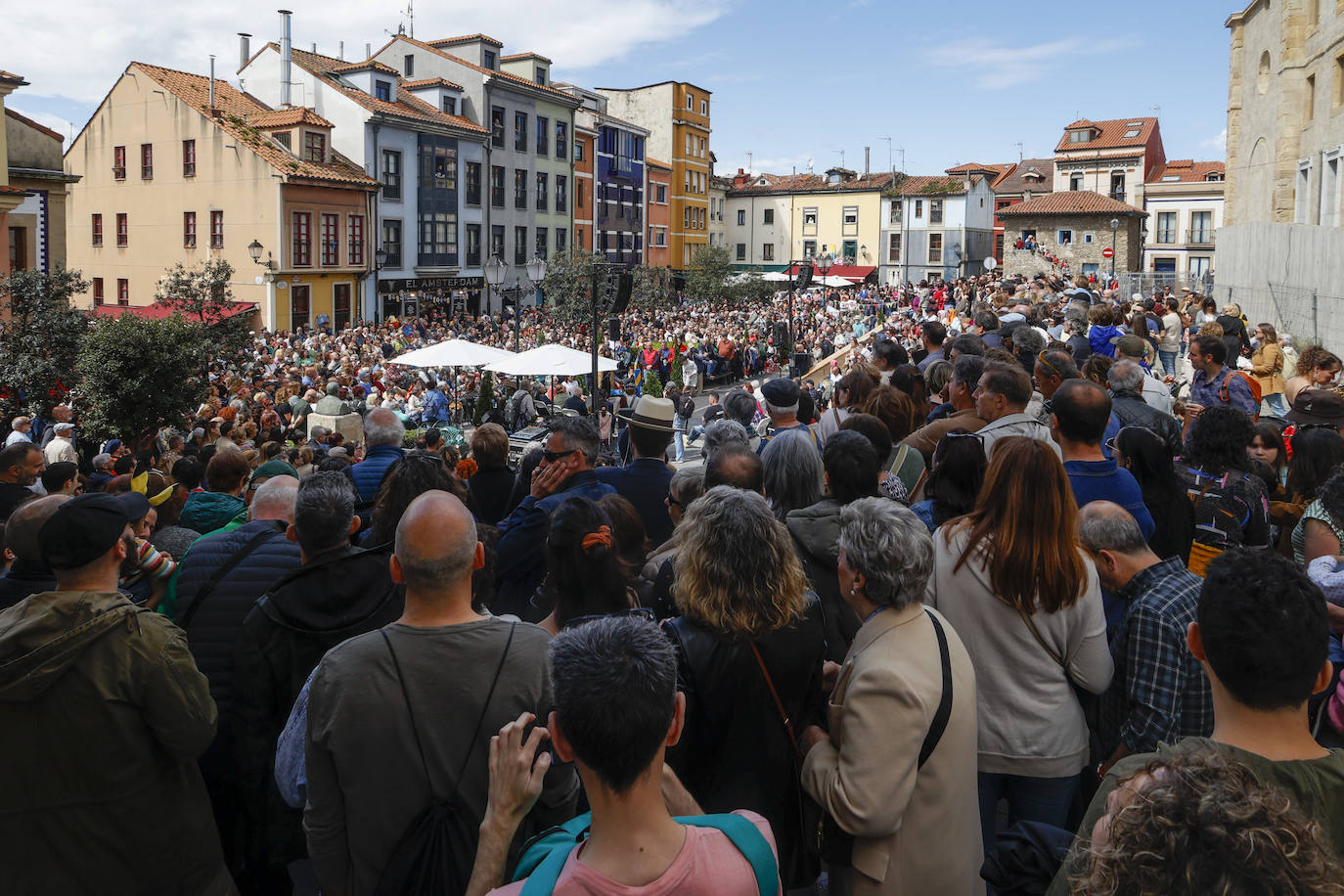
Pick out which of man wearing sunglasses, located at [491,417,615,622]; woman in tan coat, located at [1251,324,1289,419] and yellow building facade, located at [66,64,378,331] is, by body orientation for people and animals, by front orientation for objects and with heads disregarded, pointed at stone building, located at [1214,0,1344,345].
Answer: the yellow building facade

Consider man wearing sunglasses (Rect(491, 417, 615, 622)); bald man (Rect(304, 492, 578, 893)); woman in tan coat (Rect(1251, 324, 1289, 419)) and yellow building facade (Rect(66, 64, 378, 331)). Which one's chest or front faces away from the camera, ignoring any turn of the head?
the bald man

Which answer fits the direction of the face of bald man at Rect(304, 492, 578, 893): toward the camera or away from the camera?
away from the camera

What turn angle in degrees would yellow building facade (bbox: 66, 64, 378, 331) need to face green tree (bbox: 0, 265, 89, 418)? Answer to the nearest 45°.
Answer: approximately 45° to its right

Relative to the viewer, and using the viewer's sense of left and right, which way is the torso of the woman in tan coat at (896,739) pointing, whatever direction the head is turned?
facing away from the viewer and to the left of the viewer

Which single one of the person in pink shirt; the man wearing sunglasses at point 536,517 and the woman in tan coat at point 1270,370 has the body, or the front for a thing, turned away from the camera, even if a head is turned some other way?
the person in pink shirt

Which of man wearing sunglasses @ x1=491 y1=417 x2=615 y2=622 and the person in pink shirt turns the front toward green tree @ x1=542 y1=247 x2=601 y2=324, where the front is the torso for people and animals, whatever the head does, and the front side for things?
the person in pink shirt

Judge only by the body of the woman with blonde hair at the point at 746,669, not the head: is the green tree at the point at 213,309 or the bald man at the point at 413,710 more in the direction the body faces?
the green tree

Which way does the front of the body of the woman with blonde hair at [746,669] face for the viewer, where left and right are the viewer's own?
facing away from the viewer

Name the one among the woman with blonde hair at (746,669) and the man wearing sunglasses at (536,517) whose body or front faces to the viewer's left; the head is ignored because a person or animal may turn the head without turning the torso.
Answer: the man wearing sunglasses

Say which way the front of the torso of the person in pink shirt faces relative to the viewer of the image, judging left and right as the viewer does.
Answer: facing away from the viewer

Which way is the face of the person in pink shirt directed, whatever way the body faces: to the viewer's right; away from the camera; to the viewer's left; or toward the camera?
away from the camera

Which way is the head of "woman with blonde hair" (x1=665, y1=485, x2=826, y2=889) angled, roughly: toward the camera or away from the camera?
away from the camera
